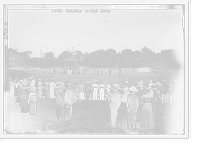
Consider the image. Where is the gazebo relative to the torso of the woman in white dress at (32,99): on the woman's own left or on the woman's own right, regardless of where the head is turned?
on the woman's own right

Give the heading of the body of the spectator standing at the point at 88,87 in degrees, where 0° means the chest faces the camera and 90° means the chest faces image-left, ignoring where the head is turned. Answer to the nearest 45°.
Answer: approximately 180°

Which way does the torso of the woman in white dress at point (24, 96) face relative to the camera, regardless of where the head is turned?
away from the camera

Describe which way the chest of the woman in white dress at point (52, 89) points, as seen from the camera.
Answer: away from the camera

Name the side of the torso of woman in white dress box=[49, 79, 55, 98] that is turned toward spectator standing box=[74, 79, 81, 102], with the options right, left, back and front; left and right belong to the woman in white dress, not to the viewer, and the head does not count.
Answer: right

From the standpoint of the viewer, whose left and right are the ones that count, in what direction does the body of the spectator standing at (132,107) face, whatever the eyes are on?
facing away from the viewer

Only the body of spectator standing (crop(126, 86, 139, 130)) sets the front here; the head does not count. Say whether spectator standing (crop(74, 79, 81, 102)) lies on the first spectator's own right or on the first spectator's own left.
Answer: on the first spectator's own left

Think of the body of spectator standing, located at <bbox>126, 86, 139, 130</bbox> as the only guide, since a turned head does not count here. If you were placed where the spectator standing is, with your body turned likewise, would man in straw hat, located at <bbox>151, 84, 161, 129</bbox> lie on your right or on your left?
on your right

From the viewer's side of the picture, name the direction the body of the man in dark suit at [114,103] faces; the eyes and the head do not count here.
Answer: away from the camera

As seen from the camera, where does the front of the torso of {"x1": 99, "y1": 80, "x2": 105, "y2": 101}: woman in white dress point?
away from the camera

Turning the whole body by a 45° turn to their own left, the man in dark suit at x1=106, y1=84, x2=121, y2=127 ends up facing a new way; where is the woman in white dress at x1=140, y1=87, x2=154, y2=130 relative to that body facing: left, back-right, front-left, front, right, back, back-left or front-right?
back-right

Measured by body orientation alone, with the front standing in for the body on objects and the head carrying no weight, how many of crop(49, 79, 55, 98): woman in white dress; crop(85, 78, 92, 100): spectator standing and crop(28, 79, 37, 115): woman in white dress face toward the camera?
0
